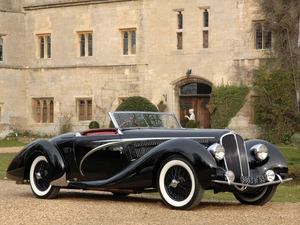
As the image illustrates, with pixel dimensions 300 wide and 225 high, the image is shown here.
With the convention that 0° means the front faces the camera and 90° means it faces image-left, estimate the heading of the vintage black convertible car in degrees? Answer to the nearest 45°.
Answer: approximately 315°

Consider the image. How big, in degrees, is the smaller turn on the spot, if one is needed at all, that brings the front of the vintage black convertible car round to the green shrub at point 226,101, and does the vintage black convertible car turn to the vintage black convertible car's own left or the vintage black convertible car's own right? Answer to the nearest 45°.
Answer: approximately 135° to the vintage black convertible car's own left

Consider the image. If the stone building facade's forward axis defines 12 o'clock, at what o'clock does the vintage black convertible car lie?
The vintage black convertible car is roughly at 12 o'clock from the stone building facade.

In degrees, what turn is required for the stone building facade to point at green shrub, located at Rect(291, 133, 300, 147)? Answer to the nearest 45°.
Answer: approximately 45° to its left

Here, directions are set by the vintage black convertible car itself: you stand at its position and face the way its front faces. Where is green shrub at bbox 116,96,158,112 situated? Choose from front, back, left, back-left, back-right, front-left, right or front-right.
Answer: back-left

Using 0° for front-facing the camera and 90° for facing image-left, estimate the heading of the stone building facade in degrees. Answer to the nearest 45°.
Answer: approximately 0°
